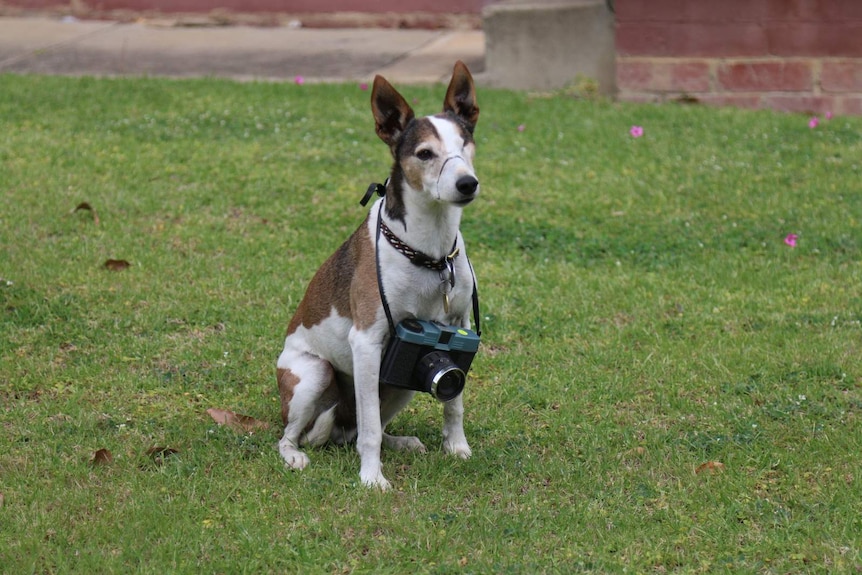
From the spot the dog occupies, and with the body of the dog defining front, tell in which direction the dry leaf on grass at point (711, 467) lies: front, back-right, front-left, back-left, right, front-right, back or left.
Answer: front-left

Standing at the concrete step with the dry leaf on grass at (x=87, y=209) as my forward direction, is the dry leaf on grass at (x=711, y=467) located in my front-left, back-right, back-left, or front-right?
front-left

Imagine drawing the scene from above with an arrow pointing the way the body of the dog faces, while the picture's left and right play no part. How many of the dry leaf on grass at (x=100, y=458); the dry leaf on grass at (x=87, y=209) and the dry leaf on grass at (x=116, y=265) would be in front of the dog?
0

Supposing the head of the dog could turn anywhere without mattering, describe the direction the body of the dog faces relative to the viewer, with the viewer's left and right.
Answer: facing the viewer and to the right of the viewer

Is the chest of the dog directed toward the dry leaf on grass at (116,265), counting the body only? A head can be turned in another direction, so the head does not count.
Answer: no

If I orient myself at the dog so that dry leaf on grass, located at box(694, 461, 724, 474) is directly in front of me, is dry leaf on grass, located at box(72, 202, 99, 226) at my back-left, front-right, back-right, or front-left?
back-left

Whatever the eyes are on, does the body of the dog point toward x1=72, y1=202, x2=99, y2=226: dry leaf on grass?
no

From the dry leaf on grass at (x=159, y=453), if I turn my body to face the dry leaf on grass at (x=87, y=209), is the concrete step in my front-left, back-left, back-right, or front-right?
front-right

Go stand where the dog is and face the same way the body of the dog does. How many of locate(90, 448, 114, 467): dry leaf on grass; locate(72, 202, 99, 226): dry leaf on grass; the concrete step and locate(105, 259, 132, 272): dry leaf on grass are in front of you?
0

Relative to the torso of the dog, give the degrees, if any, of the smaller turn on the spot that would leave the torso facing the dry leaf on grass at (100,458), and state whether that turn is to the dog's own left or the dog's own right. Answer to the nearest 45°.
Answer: approximately 135° to the dog's own right

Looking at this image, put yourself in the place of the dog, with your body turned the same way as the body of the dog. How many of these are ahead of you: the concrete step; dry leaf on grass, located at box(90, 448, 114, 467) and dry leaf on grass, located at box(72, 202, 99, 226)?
0

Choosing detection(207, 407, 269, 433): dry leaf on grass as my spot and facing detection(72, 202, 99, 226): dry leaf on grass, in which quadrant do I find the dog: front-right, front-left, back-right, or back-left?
back-right

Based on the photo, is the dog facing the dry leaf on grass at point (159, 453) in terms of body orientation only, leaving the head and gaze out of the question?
no

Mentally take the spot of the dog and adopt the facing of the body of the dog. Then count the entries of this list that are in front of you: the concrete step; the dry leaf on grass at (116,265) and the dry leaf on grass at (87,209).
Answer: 0

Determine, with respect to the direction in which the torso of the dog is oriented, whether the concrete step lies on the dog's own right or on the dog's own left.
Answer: on the dog's own left
